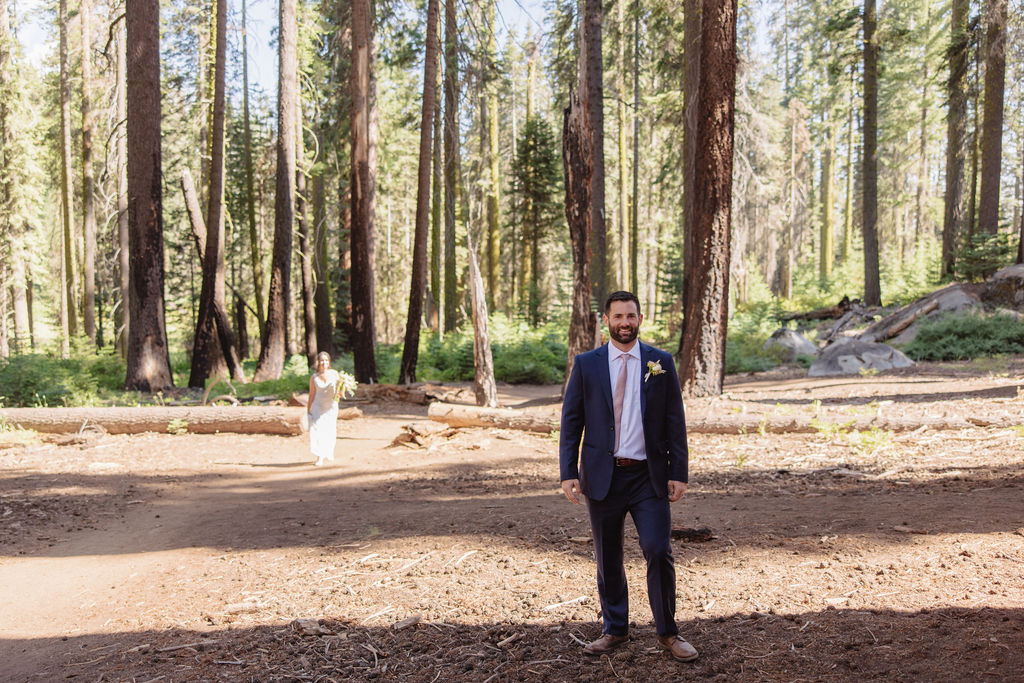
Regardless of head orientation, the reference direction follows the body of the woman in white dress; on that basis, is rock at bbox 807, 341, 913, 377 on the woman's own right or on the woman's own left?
on the woman's own left

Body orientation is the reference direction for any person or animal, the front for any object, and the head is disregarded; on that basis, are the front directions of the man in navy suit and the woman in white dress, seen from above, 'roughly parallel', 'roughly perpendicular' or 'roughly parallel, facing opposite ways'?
roughly parallel

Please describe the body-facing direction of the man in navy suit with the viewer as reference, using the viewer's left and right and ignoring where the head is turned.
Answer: facing the viewer

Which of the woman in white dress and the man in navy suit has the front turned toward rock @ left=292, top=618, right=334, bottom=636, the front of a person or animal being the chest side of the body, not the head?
the woman in white dress

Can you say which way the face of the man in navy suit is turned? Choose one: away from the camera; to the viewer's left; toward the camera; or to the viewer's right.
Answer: toward the camera

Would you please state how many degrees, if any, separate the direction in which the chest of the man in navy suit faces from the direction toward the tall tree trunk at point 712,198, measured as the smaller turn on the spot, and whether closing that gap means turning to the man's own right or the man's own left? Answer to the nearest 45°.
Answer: approximately 180°

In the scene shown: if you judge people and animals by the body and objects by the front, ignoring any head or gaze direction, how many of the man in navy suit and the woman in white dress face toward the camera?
2

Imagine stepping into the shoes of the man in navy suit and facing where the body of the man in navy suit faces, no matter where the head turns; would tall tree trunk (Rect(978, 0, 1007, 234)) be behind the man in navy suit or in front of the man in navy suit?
behind

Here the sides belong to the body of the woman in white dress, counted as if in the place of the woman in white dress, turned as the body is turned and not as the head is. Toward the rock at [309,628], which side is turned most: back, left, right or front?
front

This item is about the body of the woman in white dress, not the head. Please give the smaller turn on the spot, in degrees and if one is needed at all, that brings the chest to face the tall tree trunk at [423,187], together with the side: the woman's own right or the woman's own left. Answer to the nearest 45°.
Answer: approximately 180°

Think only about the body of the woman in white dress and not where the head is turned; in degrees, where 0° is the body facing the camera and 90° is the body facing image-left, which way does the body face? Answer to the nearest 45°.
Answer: approximately 0°

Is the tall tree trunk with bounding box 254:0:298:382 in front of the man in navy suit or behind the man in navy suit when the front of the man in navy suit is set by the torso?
behind
